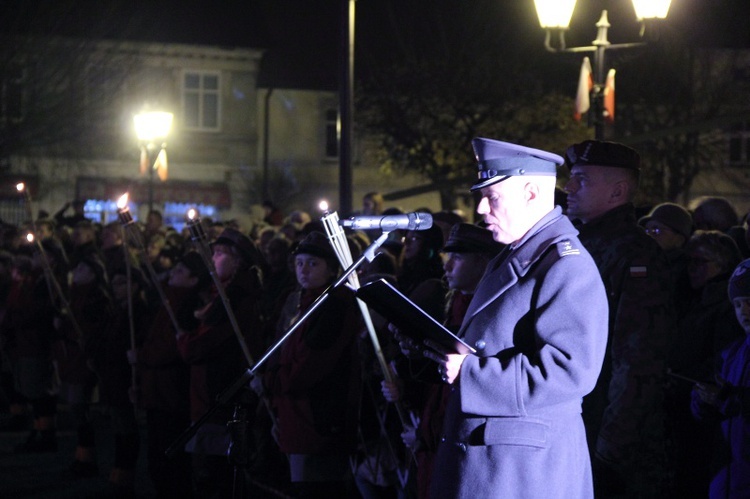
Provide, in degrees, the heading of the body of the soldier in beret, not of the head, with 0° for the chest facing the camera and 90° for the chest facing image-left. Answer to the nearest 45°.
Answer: approximately 90°

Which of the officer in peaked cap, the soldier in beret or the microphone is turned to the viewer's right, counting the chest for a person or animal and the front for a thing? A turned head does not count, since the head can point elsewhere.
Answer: the microphone

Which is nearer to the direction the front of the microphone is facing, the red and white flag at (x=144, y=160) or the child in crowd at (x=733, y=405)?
the child in crowd

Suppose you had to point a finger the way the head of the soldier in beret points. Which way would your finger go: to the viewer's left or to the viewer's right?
to the viewer's left

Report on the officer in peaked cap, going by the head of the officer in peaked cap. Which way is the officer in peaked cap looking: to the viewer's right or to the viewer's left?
to the viewer's left

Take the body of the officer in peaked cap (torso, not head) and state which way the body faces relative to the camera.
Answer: to the viewer's left

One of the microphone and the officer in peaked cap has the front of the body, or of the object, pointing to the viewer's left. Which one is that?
the officer in peaked cap

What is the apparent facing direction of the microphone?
to the viewer's right

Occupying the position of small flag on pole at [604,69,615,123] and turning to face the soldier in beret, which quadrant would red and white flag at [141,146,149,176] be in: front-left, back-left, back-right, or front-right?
back-right

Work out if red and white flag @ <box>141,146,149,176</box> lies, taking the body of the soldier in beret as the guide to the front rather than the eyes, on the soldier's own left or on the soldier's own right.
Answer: on the soldier's own right

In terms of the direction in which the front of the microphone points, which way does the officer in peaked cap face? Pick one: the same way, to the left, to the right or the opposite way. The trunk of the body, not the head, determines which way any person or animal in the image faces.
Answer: the opposite way

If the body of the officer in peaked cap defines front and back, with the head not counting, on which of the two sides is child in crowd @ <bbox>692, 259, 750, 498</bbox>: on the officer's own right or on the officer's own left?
on the officer's own right
